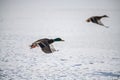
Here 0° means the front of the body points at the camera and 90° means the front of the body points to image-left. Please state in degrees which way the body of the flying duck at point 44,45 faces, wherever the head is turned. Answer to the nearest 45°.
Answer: approximately 270°
